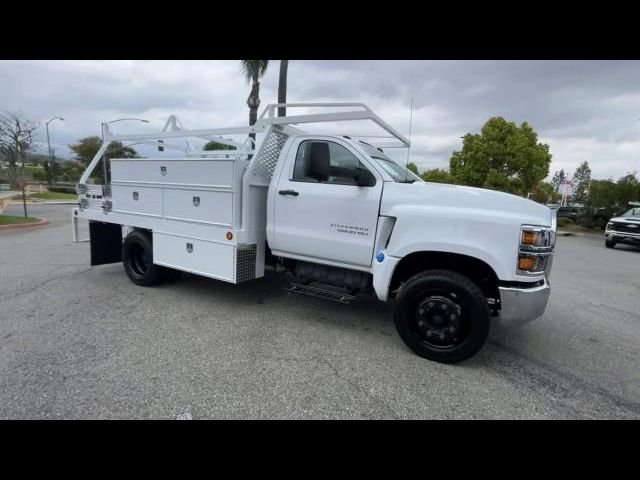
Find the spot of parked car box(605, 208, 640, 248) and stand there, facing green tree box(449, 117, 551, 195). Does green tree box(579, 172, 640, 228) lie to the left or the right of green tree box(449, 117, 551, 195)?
right

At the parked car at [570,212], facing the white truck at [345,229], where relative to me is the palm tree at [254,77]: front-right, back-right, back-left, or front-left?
front-right

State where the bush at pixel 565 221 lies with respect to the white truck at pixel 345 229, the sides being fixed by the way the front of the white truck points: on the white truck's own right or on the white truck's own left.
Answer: on the white truck's own left

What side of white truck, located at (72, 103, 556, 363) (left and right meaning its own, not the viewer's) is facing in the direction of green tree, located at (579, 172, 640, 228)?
left

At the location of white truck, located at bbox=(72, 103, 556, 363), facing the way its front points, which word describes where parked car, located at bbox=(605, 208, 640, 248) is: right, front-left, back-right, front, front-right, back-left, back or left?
left

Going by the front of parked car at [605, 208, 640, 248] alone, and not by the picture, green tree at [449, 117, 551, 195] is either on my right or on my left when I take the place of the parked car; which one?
on my right

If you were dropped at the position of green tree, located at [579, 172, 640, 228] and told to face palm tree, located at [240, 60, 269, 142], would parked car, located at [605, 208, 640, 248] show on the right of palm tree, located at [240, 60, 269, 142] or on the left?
left

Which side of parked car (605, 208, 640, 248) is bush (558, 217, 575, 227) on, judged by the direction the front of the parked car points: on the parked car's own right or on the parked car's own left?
on the parked car's own right

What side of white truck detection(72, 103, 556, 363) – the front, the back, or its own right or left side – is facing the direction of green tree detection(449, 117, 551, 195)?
left

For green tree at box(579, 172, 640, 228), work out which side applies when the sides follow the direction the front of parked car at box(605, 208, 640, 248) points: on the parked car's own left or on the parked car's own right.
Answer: on the parked car's own right

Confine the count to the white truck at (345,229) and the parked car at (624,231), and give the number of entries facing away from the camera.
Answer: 0

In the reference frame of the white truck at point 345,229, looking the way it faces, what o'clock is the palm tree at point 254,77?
The palm tree is roughly at 7 o'clock from the white truck.

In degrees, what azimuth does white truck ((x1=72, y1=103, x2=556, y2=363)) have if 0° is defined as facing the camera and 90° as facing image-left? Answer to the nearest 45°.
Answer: approximately 315°

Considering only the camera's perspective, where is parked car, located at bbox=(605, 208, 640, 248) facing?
facing the viewer and to the left of the viewer
